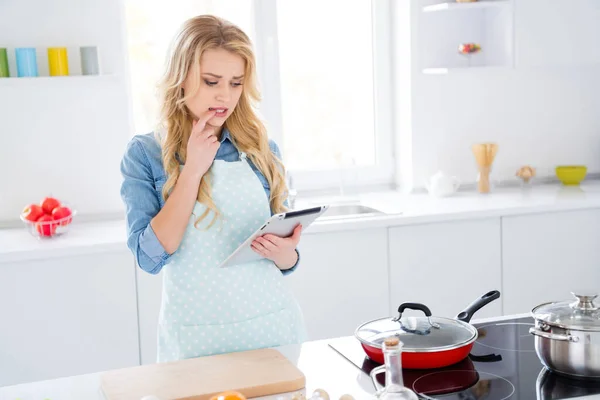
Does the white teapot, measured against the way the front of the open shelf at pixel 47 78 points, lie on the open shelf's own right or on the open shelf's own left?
on the open shelf's own left

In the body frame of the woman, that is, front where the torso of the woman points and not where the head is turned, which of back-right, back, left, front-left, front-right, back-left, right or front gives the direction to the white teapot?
left

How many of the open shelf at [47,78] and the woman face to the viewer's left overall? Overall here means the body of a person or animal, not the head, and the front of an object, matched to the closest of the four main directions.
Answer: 0

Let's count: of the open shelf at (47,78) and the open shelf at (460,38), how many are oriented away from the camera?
0

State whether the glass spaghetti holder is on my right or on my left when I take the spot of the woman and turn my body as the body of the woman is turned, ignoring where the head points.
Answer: on my left

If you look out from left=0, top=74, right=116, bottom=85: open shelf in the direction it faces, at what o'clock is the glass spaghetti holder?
The glass spaghetti holder is roughly at 9 o'clock from the open shelf.

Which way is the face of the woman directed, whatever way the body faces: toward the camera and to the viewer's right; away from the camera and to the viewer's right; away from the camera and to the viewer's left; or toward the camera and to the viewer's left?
toward the camera and to the viewer's right

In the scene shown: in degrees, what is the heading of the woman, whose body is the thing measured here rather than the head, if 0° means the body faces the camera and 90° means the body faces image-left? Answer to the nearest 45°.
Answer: approximately 315°

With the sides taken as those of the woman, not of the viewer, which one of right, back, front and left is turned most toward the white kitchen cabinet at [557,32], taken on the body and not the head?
left

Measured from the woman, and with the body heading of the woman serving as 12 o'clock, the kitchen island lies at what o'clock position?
The kitchen island is roughly at 12 o'clock from the woman.

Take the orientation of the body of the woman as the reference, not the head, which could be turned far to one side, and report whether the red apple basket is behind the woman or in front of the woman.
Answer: behind

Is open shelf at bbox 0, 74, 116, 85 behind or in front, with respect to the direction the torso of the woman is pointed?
behind

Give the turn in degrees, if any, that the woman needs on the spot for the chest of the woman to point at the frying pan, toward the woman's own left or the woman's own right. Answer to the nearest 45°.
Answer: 0° — they already face it

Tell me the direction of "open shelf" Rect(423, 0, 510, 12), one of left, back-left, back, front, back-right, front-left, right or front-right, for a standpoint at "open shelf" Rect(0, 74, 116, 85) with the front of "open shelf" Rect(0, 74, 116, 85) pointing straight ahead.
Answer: left
